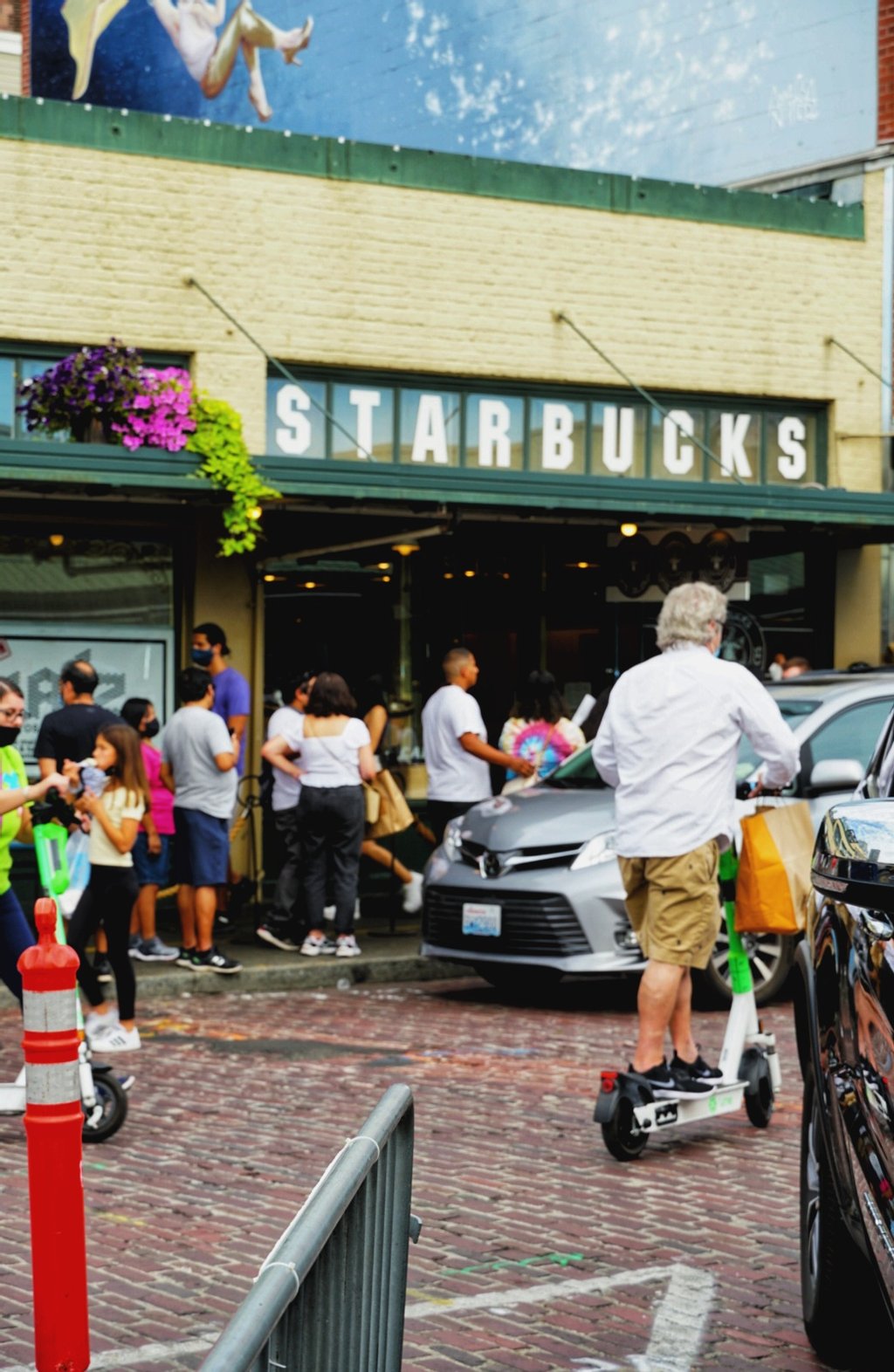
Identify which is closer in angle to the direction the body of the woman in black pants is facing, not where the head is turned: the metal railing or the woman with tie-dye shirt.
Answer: the woman with tie-dye shirt

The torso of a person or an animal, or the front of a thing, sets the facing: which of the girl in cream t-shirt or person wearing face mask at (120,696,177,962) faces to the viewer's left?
the girl in cream t-shirt

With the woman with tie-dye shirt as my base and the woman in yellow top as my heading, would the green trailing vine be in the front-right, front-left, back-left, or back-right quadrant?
front-right

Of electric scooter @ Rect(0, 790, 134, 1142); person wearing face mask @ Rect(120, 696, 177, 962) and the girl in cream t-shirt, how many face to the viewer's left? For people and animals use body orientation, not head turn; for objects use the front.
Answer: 1

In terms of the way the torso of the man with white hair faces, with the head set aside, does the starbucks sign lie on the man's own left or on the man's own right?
on the man's own left

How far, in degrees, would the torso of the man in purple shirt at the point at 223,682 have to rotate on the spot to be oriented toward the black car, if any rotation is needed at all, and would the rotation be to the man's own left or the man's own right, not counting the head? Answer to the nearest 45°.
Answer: approximately 45° to the man's own left

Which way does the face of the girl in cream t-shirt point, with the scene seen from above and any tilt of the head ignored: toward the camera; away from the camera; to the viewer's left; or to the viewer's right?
to the viewer's left

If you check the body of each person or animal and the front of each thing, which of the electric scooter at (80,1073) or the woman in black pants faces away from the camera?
the woman in black pants

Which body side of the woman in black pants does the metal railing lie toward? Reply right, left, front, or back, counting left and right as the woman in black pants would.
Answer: back

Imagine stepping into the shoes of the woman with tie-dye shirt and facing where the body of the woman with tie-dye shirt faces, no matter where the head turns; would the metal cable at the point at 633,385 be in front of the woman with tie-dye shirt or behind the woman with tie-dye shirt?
in front

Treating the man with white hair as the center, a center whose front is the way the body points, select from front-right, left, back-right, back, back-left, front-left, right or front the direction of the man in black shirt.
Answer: left

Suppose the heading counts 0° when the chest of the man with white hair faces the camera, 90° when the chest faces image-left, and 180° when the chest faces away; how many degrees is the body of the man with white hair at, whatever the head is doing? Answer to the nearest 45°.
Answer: approximately 225°

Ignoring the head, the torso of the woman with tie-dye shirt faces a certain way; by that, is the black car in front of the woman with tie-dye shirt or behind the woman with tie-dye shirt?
behind

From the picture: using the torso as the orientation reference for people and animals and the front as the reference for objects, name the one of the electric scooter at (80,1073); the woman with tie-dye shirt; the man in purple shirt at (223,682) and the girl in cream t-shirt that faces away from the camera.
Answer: the woman with tie-dye shirt

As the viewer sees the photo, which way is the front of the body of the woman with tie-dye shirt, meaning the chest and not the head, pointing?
away from the camera

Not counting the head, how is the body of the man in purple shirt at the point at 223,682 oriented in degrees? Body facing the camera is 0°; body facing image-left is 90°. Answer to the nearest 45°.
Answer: approximately 45°
